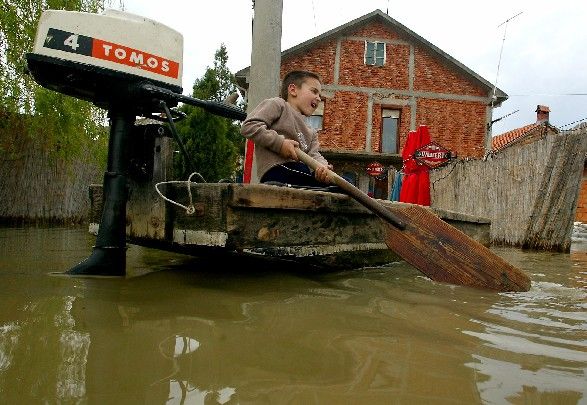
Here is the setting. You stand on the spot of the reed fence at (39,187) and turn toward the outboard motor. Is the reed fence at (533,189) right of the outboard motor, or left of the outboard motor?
left

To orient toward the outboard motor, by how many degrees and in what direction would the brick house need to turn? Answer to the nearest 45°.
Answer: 0° — it already faces it

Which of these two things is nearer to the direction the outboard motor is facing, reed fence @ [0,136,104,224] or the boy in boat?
the boy in boat

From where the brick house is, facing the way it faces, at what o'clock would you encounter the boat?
The boat is roughly at 12 o'clock from the brick house.

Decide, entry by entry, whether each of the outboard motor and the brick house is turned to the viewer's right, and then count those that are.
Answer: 1

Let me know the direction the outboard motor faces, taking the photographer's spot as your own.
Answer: facing to the right of the viewer

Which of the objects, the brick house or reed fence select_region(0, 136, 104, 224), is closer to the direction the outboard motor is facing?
the brick house

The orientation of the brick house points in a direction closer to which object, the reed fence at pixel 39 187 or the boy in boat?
the boy in boat

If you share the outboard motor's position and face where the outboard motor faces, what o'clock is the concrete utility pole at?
The concrete utility pole is roughly at 10 o'clock from the outboard motor.
